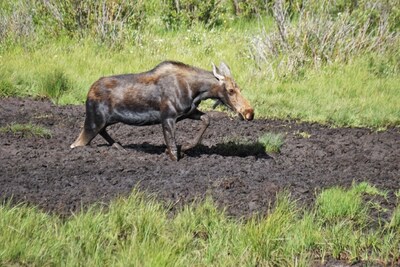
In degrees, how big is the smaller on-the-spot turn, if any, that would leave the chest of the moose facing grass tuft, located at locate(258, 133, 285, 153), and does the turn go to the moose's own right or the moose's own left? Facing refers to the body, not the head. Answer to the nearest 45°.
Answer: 0° — it already faces it

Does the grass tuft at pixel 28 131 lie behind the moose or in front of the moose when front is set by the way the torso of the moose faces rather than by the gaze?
behind

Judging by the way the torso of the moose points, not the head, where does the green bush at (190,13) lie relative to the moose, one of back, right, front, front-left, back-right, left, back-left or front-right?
left

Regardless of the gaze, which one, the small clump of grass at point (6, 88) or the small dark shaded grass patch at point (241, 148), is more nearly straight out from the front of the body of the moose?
the small dark shaded grass patch

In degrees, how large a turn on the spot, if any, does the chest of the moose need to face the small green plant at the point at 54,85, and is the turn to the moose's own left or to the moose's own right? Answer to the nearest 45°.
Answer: approximately 135° to the moose's own left

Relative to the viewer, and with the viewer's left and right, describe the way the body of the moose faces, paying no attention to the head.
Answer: facing to the right of the viewer

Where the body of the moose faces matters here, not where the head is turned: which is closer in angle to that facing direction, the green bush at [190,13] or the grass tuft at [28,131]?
the green bush

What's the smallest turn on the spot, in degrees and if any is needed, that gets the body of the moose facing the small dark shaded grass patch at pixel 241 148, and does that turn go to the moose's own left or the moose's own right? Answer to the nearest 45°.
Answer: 0° — it already faces it

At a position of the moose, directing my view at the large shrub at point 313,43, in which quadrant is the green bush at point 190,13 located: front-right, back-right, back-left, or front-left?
front-left

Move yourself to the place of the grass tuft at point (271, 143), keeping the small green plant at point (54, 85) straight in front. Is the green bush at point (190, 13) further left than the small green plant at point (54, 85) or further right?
right
